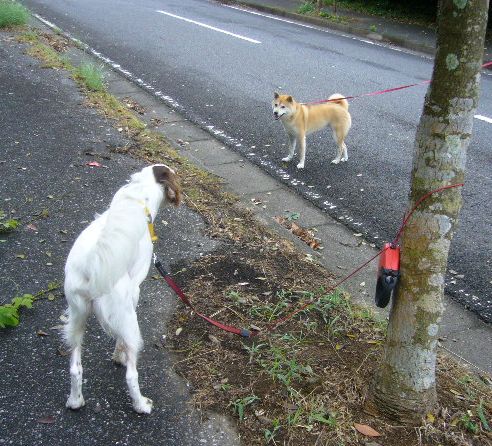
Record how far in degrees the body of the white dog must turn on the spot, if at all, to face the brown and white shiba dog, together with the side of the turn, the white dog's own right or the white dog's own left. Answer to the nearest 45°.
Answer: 0° — it already faces it

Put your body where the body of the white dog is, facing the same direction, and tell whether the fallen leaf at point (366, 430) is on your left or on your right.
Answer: on your right

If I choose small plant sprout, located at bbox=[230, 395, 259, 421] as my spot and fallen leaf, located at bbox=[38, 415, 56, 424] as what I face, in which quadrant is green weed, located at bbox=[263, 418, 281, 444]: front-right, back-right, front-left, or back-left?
back-left

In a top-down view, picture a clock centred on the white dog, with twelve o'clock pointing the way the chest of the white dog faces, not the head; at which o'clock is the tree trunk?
The tree trunk is roughly at 2 o'clock from the white dog.

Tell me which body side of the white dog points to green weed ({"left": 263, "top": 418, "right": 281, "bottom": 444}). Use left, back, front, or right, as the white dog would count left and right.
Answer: right

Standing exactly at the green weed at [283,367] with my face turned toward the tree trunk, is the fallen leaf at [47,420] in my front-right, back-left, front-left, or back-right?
back-right

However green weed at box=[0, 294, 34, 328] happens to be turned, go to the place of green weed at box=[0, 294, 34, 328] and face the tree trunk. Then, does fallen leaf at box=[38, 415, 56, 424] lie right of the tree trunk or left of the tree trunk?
right

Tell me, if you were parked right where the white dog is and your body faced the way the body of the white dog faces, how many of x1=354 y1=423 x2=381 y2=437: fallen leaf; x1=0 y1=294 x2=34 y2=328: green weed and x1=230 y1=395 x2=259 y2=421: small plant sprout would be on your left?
1

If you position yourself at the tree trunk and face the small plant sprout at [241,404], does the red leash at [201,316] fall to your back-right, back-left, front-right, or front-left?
front-right

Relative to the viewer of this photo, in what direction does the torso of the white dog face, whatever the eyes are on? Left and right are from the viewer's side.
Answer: facing away from the viewer and to the right of the viewer

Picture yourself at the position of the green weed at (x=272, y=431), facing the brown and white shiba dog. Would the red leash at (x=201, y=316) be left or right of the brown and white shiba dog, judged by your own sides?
left

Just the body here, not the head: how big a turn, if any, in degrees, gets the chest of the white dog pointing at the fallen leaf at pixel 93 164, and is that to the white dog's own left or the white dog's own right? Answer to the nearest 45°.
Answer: approximately 45° to the white dog's own left

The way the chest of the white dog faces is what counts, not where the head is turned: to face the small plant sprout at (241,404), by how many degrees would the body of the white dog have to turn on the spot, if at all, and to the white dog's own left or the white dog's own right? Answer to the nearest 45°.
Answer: approximately 45° to the white dog's own right

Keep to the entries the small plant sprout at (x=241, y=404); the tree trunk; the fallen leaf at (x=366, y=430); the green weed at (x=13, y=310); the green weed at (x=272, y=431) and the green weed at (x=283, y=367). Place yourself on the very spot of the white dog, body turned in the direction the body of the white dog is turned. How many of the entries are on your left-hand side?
1
